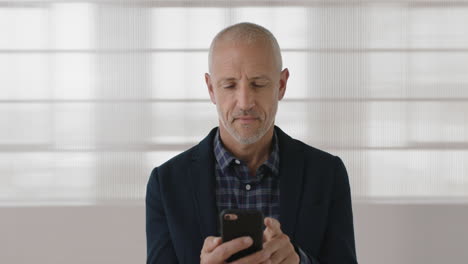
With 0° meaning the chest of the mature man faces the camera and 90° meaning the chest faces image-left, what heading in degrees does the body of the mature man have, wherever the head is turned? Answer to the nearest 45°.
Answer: approximately 0°
